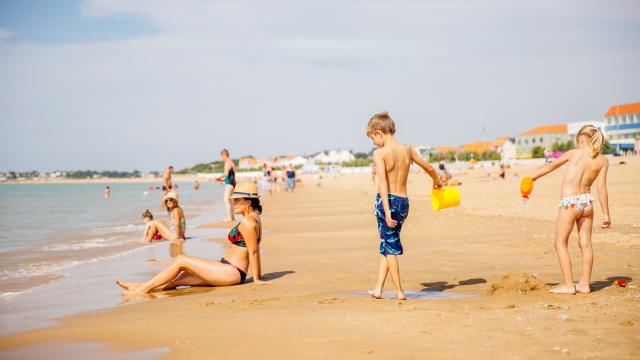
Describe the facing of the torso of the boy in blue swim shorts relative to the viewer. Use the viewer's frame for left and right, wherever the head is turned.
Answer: facing away from the viewer and to the left of the viewer

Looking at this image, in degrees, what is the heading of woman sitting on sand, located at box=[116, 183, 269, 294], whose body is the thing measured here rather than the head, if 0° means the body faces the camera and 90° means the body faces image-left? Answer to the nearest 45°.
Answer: approximately 90°

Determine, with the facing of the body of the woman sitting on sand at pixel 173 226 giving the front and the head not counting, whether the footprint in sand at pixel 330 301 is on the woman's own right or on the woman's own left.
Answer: on the woman's own left

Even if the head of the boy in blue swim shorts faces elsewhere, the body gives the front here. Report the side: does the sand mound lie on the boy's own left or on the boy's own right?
on the boy's own right

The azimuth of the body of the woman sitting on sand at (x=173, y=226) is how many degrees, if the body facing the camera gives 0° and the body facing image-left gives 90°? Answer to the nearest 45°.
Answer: approximately 90°

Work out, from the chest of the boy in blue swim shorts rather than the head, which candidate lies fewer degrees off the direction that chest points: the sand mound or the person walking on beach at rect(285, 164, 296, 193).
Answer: the person walking on beach

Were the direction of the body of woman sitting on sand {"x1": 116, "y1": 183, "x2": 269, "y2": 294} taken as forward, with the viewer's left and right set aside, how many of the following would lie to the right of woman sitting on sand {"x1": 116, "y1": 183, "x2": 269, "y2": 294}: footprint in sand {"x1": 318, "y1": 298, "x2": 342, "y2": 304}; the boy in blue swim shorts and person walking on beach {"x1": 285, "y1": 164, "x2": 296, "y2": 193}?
1

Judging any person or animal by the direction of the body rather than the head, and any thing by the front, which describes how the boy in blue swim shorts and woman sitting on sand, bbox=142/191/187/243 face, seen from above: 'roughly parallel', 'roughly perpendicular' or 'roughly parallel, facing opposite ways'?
roughly perpendicular

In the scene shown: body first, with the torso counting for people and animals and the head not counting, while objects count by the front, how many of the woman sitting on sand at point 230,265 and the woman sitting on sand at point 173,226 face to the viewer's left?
2

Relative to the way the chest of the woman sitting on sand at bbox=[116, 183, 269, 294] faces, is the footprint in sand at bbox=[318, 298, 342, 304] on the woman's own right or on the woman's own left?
on the woman's own left

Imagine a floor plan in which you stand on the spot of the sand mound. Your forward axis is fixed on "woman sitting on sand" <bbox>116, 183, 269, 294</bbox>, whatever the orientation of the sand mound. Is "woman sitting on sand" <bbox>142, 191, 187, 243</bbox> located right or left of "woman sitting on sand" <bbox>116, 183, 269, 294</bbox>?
right
